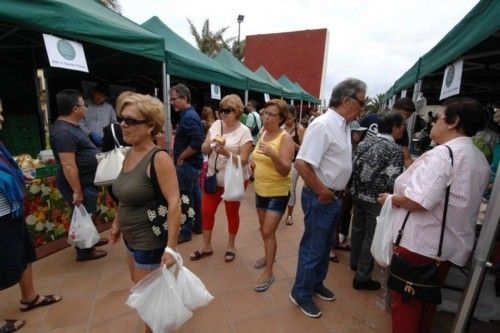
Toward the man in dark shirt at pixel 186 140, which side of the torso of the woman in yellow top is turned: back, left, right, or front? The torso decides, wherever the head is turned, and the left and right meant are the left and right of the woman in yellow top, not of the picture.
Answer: right

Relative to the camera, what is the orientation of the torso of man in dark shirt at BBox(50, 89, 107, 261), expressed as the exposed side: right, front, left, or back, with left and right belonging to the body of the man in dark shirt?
right

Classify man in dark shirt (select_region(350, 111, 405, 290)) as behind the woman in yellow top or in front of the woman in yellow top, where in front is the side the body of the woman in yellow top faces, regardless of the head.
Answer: behind

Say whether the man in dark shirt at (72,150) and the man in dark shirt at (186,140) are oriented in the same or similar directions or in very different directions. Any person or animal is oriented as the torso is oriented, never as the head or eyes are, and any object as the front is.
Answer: very different directions

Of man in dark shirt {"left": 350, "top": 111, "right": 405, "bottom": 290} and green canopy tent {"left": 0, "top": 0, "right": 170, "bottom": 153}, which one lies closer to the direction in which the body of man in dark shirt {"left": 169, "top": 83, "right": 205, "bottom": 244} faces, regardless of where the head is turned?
the green canopy tent

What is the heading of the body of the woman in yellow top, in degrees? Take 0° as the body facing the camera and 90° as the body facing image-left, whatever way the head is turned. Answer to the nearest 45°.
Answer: approximately 45°

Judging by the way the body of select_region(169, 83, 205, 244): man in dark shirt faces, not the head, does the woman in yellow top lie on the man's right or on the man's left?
on the man's left

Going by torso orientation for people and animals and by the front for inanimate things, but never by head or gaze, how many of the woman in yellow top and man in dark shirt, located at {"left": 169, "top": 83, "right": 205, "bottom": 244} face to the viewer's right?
0
